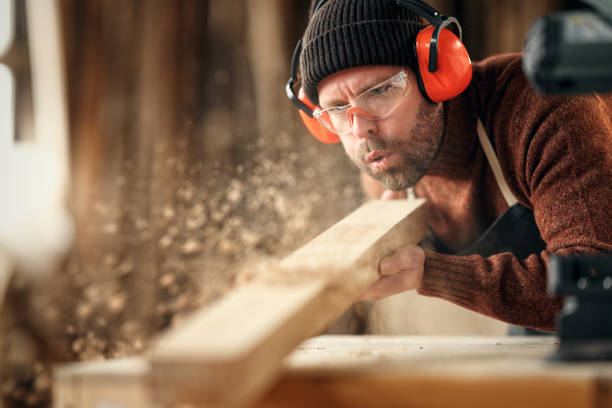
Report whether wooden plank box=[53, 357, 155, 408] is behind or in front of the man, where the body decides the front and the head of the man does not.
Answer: in front

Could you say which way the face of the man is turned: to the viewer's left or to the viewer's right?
to the viewer's left

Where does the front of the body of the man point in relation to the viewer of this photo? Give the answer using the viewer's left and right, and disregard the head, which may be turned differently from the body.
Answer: facing the viewer and to the left of the viewer
